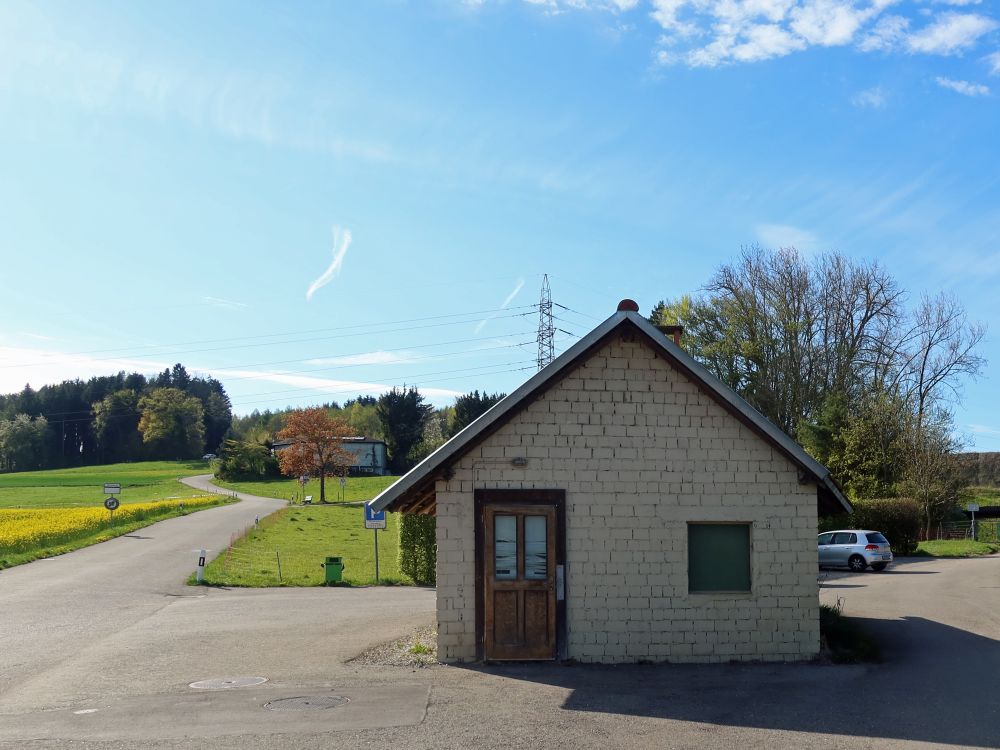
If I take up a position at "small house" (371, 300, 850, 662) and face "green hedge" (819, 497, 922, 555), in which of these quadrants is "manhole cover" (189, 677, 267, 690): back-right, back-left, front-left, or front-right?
back-left

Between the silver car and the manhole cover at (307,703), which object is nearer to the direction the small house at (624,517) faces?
the manhole cover

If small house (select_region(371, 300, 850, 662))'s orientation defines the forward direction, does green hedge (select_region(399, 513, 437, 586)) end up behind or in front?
behind

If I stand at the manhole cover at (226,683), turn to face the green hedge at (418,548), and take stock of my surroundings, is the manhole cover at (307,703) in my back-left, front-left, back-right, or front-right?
back-right

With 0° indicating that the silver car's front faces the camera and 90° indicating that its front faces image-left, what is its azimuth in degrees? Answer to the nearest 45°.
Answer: approximately 135°

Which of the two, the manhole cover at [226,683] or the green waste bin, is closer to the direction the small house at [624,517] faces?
the manhole cover

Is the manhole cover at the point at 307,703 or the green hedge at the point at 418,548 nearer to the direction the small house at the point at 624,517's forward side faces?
the manhole cover

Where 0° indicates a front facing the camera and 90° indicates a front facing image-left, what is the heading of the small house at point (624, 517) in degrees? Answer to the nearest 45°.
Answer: approximately 0°
